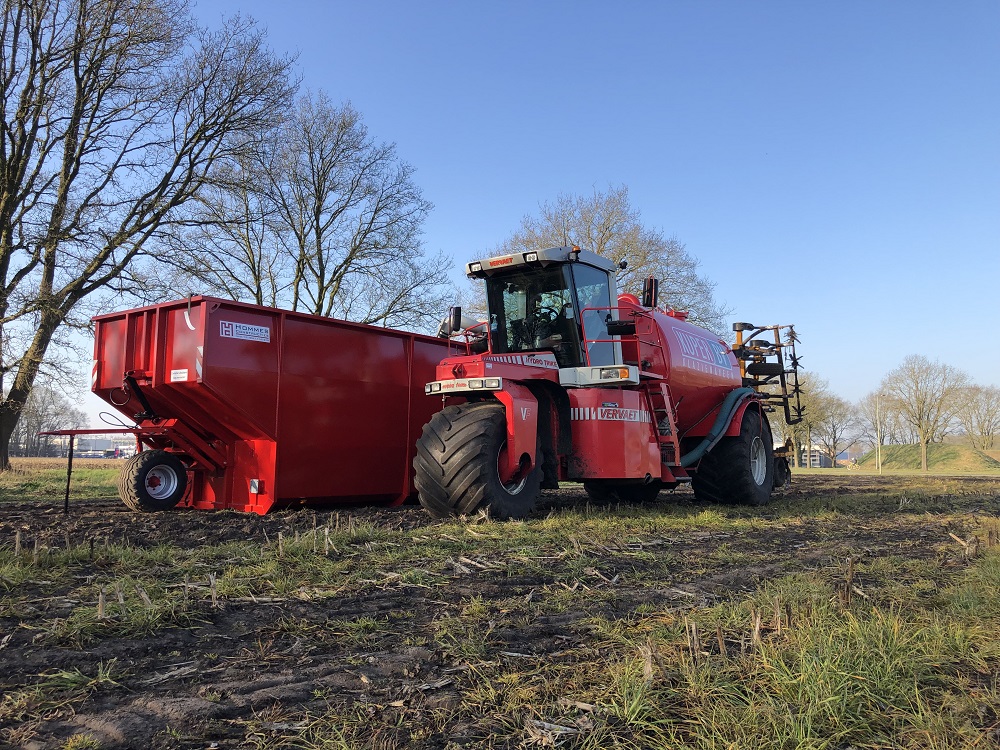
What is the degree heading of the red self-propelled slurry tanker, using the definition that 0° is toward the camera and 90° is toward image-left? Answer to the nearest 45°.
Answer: approximately 45°

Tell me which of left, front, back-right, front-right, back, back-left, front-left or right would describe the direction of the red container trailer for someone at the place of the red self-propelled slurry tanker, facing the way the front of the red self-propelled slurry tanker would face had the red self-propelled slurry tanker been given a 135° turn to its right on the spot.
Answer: left
